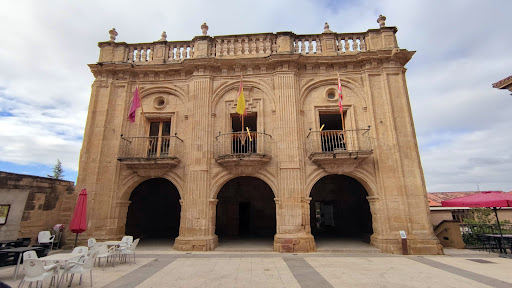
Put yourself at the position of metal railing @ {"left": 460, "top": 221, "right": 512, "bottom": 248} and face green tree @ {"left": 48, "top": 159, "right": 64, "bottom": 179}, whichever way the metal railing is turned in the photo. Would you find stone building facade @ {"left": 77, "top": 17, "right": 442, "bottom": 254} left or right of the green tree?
left

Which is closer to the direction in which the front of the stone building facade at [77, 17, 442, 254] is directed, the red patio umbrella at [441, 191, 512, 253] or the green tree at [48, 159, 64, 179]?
the red patio umbrella

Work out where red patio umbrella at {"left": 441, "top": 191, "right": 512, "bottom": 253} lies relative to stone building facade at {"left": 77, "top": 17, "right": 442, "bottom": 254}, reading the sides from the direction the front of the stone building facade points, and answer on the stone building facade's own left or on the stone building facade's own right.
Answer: on the stone building facade's own left

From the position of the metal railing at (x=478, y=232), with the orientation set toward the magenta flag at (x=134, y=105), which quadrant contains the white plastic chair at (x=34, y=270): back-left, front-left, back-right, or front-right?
front-left

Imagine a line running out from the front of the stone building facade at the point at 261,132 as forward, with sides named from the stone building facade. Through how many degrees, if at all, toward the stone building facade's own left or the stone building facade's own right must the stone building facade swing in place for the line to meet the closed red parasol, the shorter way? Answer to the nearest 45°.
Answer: approximately 90° to the stone building facade's own right

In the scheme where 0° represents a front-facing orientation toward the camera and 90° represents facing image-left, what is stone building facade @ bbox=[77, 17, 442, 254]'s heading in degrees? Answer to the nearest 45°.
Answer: approximately 0°

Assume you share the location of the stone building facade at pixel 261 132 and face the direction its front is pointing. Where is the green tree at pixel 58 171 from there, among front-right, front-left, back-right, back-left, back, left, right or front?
back-right

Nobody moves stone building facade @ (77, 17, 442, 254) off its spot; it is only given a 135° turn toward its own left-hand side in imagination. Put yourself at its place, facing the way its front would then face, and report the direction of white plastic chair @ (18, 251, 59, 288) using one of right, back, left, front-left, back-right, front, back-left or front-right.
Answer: back

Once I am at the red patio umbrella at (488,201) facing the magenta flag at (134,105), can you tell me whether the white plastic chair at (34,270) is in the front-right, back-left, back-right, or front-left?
front-left

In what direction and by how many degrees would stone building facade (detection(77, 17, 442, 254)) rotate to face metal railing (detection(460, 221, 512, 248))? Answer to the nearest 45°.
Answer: approximately 90° to its left
